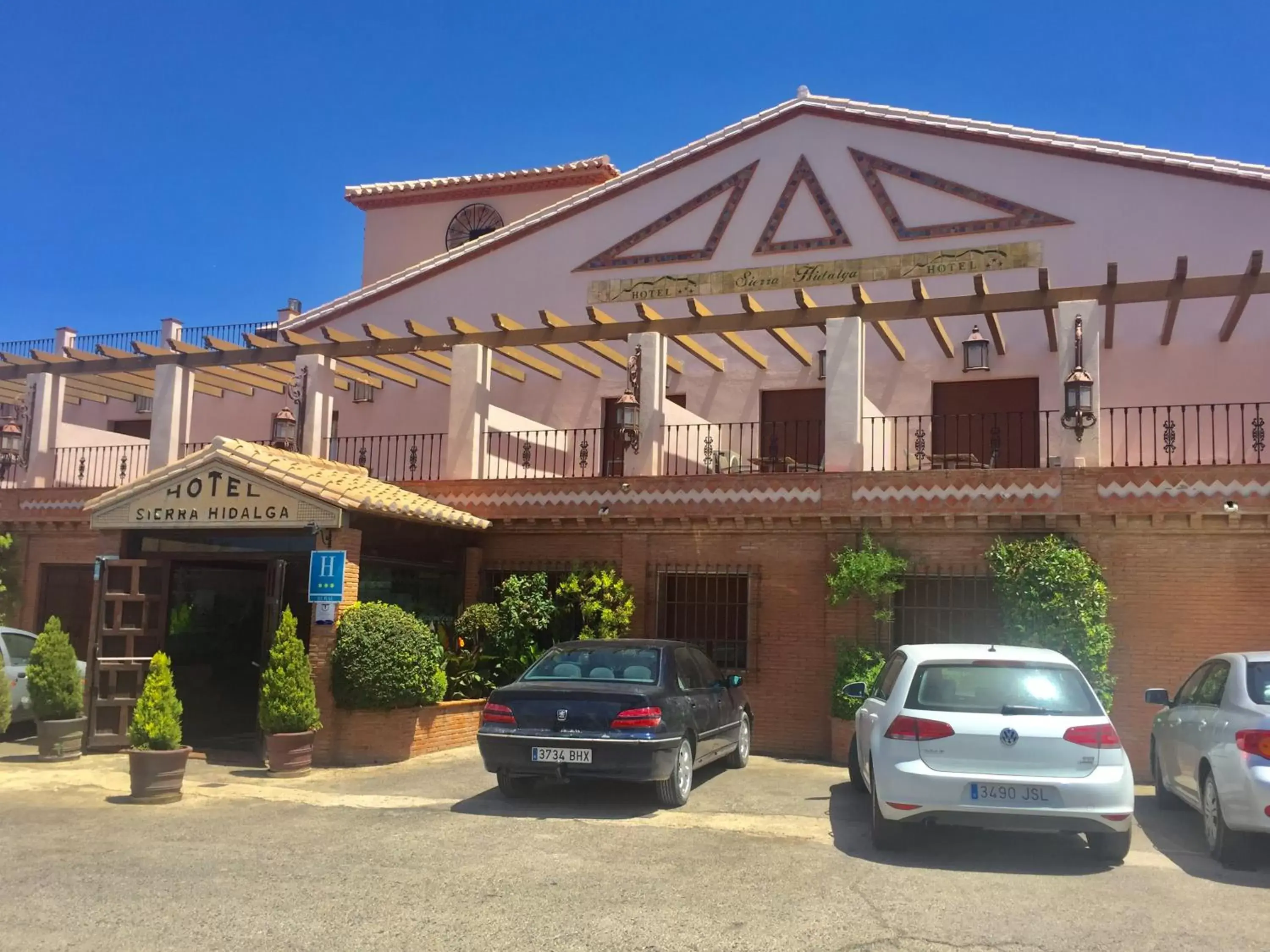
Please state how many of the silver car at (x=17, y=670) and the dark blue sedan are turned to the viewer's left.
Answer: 0

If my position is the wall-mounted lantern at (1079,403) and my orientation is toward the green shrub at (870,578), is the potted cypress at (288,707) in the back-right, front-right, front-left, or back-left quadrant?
front-left

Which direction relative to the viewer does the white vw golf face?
away from the camera

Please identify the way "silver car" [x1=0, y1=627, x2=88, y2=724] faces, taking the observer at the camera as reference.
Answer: facing away from the viewer and to the right of the viewer

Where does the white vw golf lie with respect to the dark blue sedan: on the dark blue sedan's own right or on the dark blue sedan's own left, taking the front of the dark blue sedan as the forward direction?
on the dark blue sedan's own right

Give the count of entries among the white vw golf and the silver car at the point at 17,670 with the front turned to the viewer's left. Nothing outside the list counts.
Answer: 0

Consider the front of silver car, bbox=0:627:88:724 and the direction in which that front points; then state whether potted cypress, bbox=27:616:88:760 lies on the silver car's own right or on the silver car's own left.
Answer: on the silver car's own right

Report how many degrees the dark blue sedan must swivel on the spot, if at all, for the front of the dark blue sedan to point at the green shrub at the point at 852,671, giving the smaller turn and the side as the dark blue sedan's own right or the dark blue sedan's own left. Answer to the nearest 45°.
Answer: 0° — it already faces it

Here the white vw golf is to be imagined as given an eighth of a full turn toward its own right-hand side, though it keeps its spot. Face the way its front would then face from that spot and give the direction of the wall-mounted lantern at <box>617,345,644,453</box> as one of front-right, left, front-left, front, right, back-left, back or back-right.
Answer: left

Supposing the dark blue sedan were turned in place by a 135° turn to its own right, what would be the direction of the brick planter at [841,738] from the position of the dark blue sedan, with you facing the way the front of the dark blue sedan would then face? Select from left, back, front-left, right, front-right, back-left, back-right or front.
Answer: back-left

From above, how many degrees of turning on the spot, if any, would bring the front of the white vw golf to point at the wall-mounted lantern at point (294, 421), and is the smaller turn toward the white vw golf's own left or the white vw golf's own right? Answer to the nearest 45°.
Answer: approximately 45° to the white vw golf's own left

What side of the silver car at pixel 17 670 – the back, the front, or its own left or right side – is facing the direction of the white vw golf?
right

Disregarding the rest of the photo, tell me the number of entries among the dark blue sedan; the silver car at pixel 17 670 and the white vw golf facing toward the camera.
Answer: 0

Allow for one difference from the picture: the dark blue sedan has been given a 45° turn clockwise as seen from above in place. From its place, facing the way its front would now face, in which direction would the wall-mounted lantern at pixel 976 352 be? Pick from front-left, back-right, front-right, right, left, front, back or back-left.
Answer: front-left
